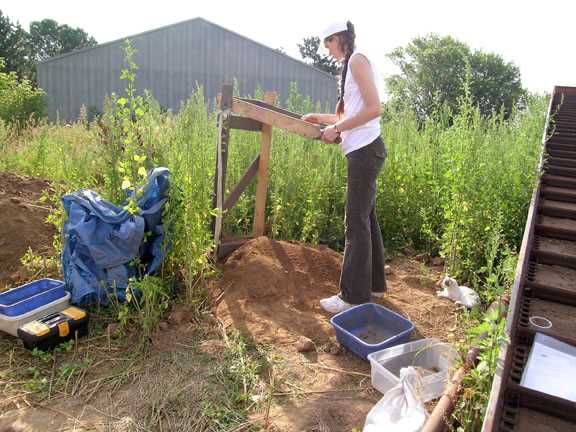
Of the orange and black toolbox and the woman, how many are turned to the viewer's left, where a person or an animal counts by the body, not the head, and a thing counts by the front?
1

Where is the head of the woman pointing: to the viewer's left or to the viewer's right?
to the viewer's left

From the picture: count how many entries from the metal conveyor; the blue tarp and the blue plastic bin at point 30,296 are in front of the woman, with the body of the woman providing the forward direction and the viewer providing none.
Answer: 2

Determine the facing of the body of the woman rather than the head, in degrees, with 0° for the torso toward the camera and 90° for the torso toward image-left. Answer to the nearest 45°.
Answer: approximately 90°

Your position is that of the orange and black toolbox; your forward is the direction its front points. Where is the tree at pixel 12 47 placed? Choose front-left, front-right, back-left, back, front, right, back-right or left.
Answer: back-left

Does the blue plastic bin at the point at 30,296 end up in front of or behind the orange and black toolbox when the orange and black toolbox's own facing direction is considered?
behind

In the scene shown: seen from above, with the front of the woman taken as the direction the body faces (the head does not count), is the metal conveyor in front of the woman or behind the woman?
behind

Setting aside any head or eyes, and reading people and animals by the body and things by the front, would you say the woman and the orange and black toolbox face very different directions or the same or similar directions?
very different directions

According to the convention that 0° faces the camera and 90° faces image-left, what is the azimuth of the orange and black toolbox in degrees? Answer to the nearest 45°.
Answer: approximately 315°

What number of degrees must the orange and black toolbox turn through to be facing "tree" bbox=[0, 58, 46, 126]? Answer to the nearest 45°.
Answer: approximately 135° to its left
